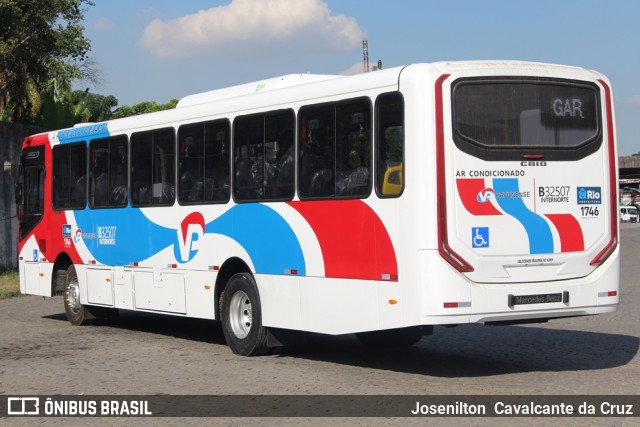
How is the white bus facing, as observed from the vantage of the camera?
facing away from the viewer and to the left of the viewer

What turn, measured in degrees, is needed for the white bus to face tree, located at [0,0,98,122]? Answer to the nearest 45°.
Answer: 0° — it already faces it
